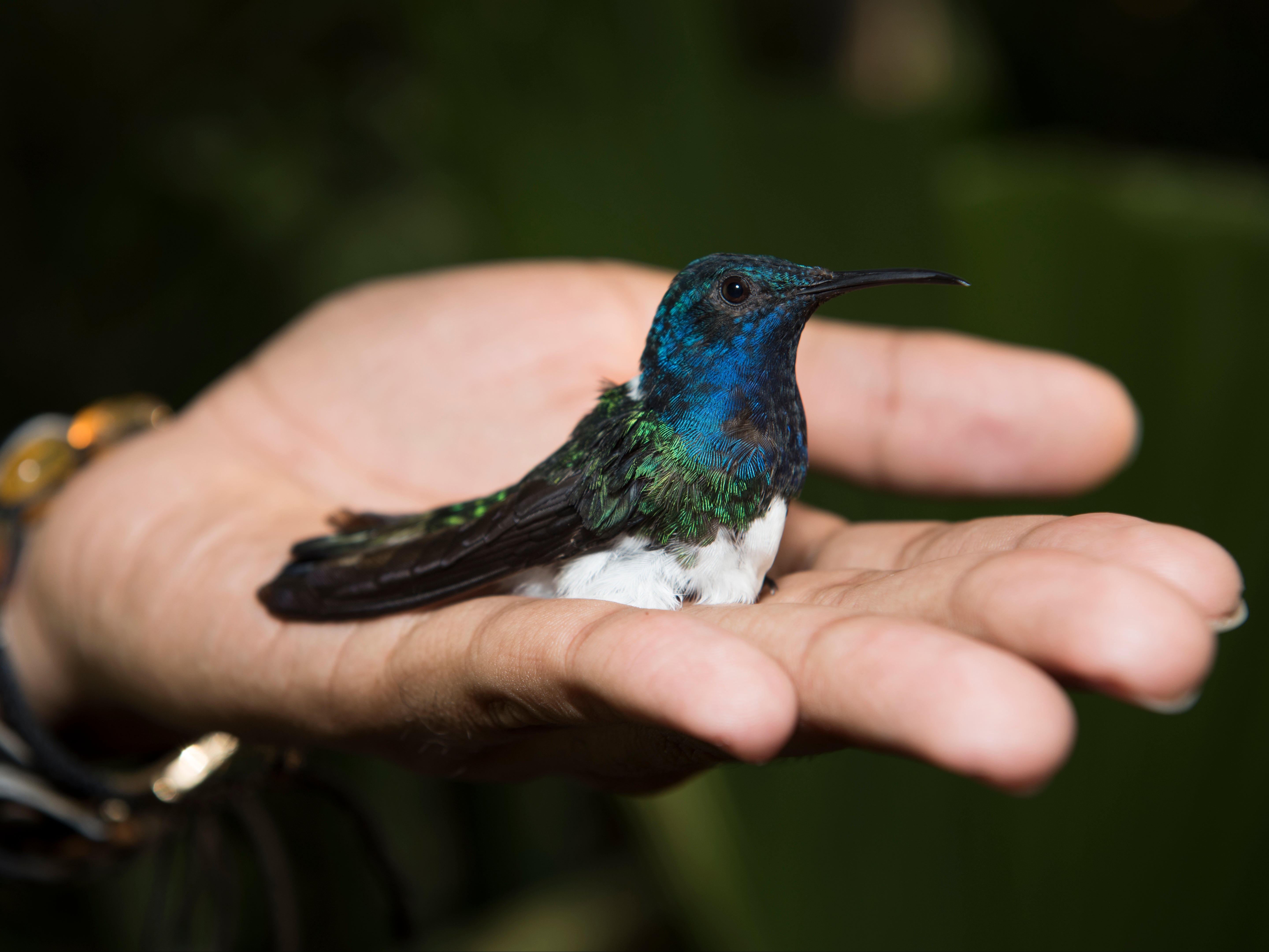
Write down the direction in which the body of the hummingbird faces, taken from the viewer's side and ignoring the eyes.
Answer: to the viewer's right
